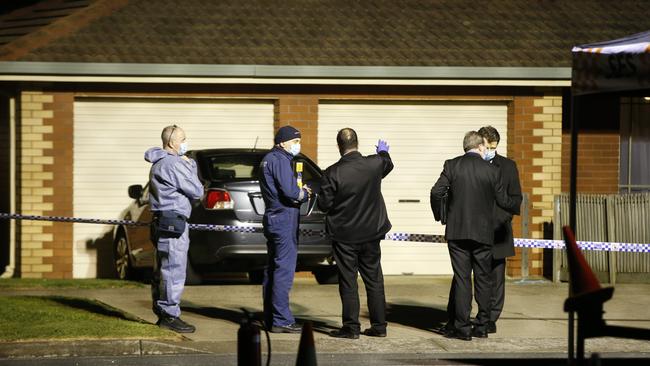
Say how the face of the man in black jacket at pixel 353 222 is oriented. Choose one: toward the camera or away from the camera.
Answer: away from the camera

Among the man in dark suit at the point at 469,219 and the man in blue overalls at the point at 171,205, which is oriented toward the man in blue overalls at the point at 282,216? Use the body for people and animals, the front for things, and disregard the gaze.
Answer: the man in blue overalls at the point at 171,205

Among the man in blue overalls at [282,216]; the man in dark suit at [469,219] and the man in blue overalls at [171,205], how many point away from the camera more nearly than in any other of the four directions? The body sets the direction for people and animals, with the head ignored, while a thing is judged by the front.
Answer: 1

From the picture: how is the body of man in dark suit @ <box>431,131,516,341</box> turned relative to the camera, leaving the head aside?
away from the camera

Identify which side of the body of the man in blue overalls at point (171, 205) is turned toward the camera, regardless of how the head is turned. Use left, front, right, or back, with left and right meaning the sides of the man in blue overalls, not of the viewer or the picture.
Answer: right

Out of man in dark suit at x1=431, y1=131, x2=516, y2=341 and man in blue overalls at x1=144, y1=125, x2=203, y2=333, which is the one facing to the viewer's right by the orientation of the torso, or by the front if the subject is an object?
the man in blue overalls

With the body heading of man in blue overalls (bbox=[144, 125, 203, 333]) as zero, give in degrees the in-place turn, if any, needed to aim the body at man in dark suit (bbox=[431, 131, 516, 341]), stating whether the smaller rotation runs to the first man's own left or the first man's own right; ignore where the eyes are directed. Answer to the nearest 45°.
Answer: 0° — they already face them

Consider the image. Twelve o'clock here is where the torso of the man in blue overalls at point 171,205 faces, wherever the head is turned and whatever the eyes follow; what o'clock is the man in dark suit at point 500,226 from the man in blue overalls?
The man in dark suit is roughly at 12 o'clock from the man in blue overalls.
